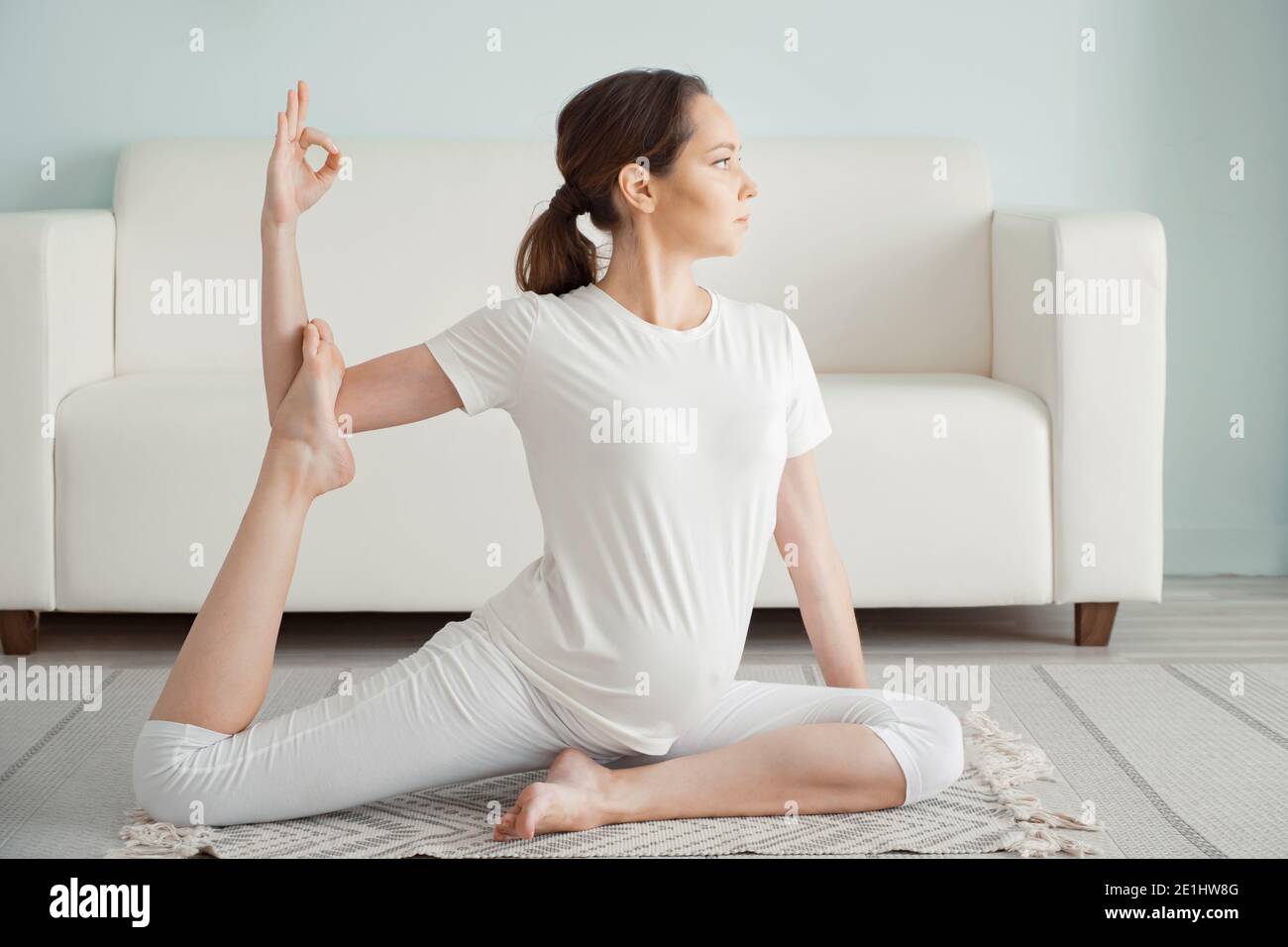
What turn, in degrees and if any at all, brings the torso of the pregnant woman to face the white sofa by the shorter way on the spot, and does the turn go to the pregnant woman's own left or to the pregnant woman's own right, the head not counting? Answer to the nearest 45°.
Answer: approximately 135° to the pregnant woman's own left

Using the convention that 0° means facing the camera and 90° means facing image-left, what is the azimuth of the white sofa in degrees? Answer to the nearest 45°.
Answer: approximately 0°

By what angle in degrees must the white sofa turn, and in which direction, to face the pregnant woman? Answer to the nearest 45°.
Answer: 0° — it already faces them

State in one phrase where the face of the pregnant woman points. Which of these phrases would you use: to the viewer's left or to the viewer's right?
to the viewer's right

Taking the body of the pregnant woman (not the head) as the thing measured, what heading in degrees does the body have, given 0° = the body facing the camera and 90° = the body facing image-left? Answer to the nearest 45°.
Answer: approximately 315°
